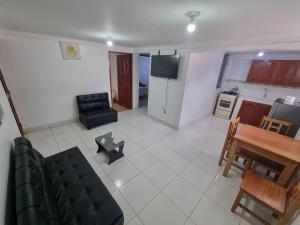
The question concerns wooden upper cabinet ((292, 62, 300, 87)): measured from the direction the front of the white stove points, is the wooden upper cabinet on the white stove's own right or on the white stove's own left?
on the white stove's own left

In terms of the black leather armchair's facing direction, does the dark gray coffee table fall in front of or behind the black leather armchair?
in front

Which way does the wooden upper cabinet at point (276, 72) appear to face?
toward the camera

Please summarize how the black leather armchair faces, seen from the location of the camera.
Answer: facing the viewer and to the right of the viewer

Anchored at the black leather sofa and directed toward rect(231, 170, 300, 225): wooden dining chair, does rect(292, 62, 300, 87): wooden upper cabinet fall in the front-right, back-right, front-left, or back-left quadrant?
front-left

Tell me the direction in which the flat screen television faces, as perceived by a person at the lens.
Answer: facing the viewer and to the left of the viewer

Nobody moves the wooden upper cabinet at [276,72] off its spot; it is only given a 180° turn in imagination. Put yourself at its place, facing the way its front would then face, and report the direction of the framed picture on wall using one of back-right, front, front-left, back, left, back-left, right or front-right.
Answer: back-left

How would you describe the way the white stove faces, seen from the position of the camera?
facing the viewer

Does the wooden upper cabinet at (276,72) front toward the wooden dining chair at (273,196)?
yes

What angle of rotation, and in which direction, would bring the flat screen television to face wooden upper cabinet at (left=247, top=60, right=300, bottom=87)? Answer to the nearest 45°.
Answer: approximately 135° to its left

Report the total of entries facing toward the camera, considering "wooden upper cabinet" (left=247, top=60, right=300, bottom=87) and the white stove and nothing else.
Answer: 2
